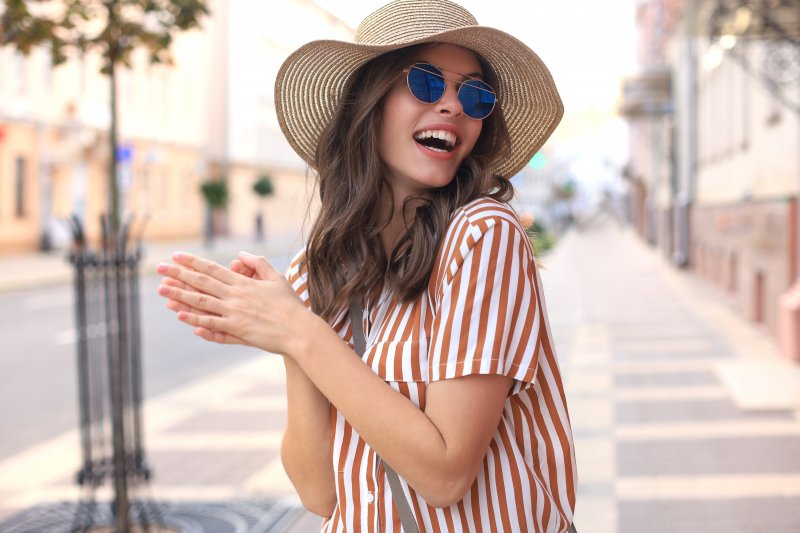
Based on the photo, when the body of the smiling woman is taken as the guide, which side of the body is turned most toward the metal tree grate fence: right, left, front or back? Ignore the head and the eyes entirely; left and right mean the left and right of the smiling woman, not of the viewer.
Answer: right

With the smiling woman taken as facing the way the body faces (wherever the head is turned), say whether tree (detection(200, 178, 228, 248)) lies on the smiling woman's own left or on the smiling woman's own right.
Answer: on the smiling woman's own right

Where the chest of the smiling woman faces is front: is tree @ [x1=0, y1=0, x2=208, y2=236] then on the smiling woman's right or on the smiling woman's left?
on the smiling woman's right

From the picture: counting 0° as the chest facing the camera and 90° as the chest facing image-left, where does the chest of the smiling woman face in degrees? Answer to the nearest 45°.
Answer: approximately 45°
